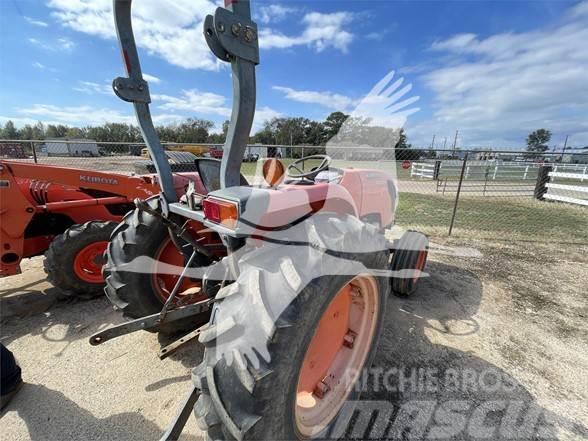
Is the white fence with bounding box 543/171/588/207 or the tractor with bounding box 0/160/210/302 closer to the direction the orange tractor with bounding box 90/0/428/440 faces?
the white fence

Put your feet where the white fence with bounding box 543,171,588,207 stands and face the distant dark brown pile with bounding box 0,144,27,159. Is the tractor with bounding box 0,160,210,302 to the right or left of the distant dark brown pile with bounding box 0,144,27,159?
left

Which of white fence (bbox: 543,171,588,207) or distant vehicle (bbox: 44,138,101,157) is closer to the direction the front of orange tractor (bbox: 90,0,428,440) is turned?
the white fence

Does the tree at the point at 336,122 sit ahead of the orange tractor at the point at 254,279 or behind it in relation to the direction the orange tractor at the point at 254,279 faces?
ahead

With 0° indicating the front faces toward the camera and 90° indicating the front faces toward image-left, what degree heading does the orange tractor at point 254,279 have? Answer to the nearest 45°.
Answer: approximately 225°

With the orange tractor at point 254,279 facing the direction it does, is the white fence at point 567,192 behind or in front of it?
in front

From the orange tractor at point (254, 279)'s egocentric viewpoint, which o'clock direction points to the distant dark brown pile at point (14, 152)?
The distant dark brown pile is roughly at 9 o'clock from the orange tractor.

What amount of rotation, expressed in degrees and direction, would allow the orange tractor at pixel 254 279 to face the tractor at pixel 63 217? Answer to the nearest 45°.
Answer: approximately 90° to its left
